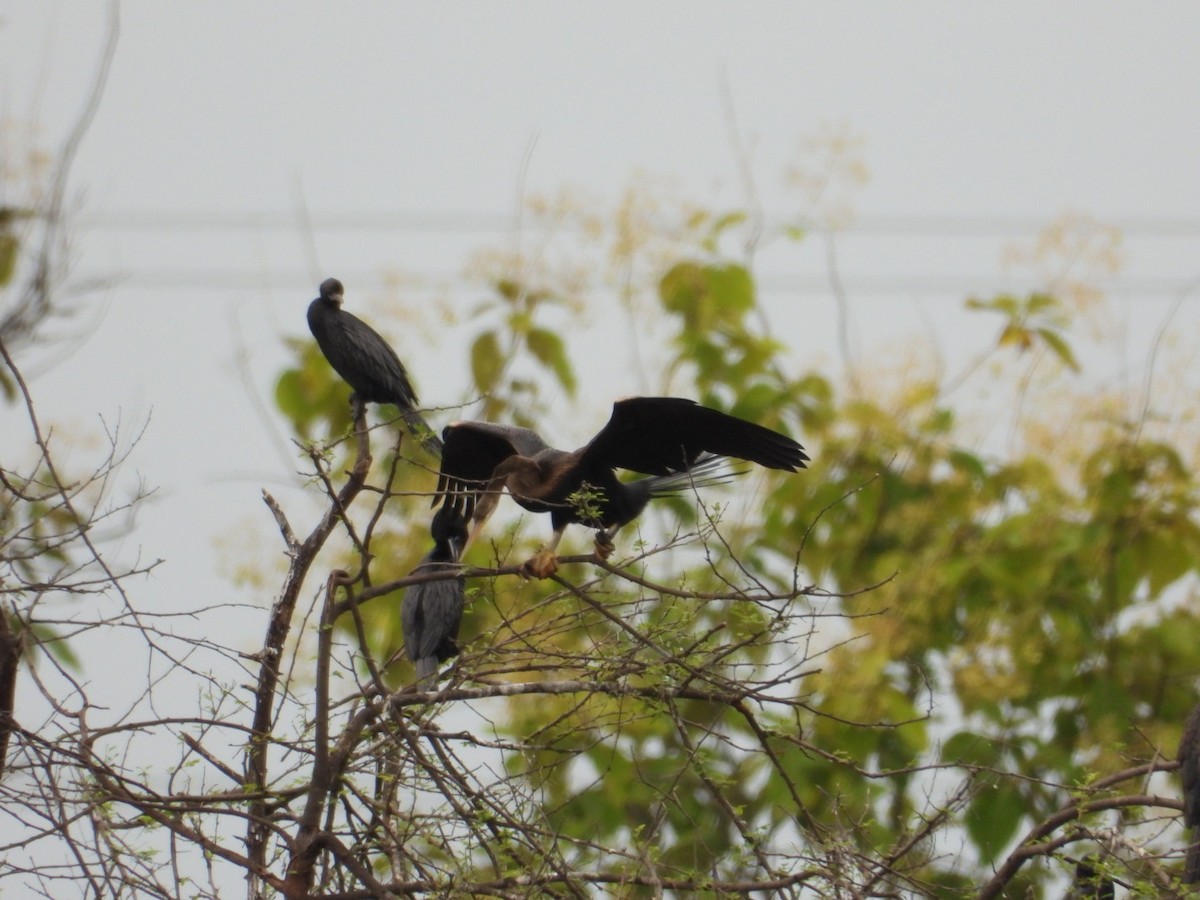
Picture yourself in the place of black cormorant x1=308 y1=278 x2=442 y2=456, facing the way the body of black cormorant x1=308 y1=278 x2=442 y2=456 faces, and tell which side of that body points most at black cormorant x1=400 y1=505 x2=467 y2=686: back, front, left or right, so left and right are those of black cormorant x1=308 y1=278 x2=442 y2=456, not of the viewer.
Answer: back

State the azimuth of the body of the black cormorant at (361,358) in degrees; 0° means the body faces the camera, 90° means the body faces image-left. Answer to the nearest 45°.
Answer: approximately 90°

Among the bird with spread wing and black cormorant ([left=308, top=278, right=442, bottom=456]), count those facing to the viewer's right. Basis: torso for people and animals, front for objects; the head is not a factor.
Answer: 0

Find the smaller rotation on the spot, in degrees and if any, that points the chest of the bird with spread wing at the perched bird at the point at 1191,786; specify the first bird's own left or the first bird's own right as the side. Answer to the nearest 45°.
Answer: approximately 135° to the first bird's own left

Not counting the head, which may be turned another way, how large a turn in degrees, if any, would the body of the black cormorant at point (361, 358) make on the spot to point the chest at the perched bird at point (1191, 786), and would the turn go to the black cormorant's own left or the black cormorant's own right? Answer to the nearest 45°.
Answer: approximately 180°
